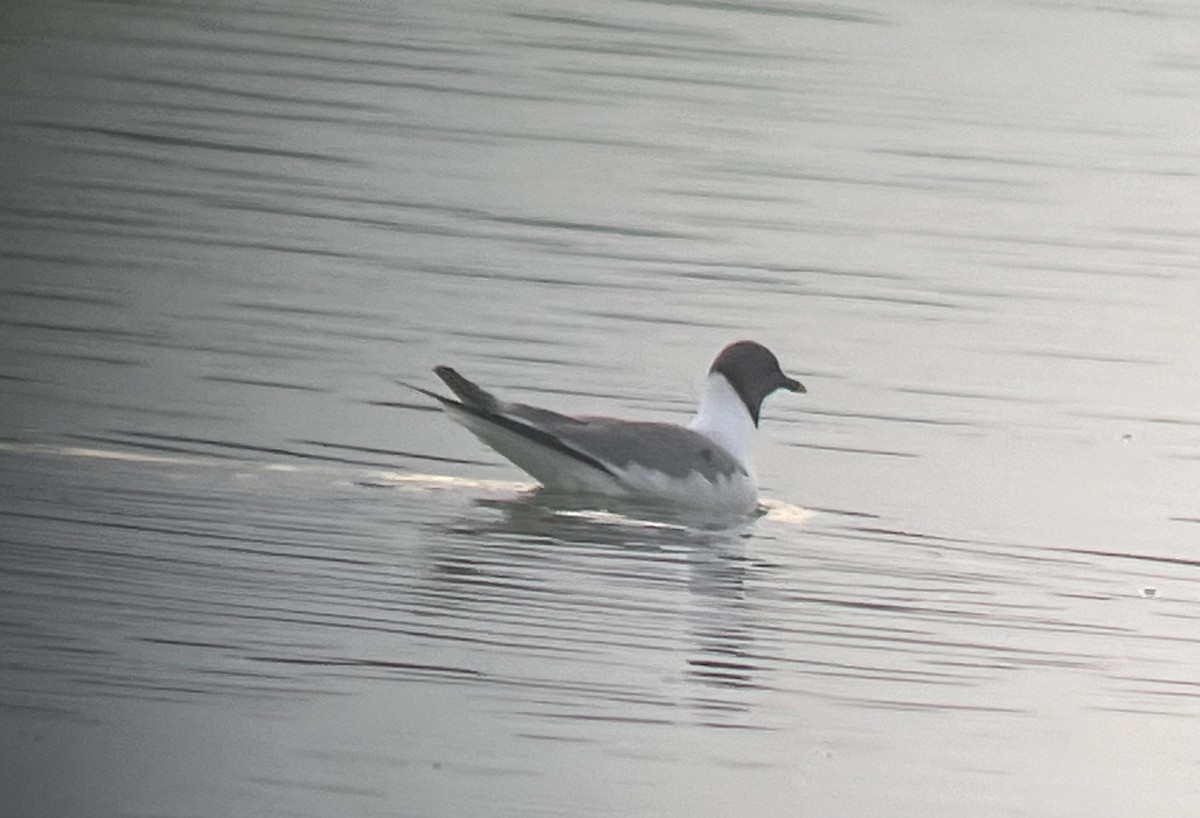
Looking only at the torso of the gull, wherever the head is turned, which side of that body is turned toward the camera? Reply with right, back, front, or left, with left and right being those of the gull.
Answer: right
